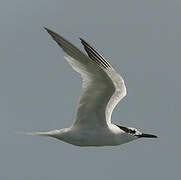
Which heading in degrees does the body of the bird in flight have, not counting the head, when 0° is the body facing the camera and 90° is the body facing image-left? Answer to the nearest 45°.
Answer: approximately 270°
